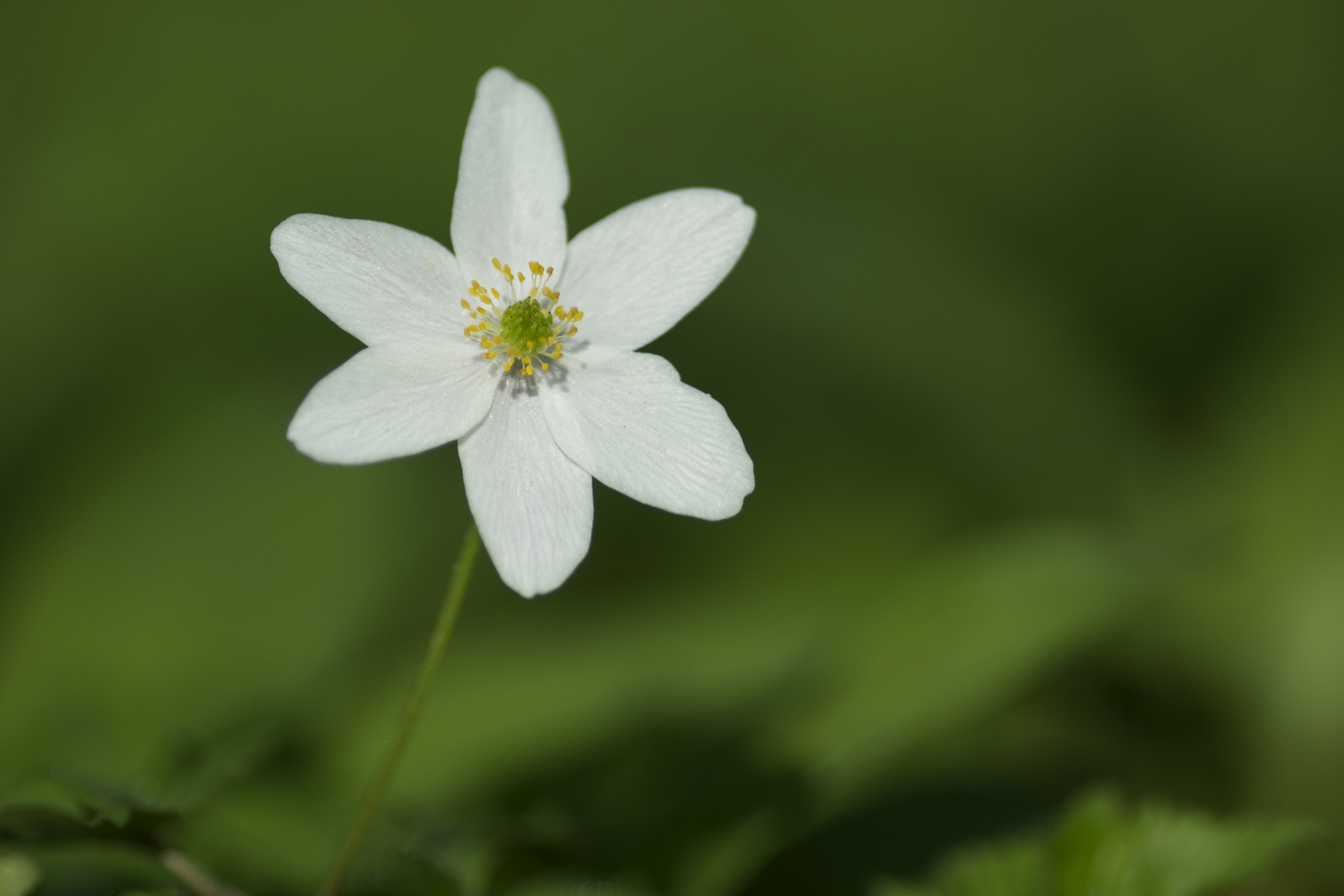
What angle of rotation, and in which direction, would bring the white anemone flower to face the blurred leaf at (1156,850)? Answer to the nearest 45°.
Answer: approximately 90° to its left

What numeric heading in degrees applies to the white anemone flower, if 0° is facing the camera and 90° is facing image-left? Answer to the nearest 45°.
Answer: approximately 0°
